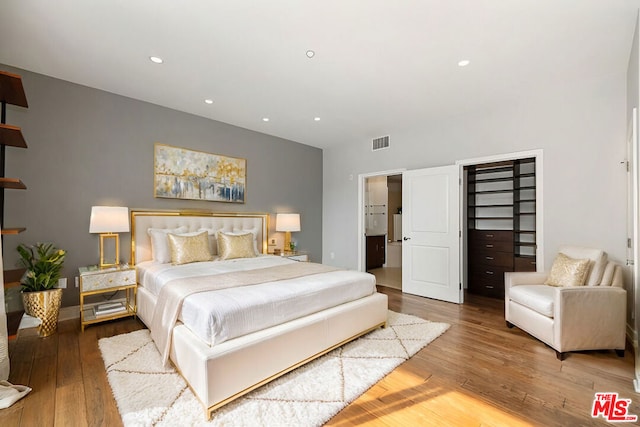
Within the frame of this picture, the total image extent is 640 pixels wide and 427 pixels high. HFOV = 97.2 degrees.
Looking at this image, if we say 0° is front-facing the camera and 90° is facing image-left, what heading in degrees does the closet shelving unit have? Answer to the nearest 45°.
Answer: approximately 45°

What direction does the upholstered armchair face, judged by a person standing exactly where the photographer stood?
facing the viewer and to the left of the viewer

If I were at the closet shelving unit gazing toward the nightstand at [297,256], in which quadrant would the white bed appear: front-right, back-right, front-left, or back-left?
front-left

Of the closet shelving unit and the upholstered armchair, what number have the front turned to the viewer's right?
0

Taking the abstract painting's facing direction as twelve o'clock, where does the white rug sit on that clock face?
The white rug is roughly at 1 o'clock from the abstract painting.

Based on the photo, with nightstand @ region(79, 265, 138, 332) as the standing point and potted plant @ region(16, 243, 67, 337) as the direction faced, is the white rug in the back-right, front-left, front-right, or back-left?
back-left

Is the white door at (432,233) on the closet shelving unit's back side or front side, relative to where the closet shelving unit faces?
on the front side

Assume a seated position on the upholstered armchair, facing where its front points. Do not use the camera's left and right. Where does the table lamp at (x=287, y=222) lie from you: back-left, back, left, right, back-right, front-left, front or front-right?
front-right

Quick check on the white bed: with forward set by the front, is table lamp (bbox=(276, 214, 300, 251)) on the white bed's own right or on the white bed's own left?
on the white bed's own left

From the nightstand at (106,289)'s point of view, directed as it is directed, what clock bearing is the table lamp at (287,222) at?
The table lamp is roughly at 10 o'clock from the nightstand.

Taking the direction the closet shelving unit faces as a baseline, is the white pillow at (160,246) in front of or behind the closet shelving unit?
in front

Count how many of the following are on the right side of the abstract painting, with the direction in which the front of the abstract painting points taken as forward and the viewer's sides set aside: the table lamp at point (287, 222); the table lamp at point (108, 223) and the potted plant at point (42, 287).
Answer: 2

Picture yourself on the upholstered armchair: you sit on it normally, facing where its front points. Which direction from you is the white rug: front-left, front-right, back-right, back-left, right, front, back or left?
front

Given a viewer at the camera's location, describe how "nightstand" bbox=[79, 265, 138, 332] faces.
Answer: facing the viewer and to the right of the viewer
